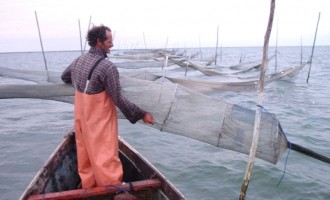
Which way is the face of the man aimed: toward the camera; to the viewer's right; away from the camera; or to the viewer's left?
to the viewer's right

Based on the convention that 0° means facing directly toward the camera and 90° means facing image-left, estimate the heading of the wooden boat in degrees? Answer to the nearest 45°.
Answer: approximately 180°

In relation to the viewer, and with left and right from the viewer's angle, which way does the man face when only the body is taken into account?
facing away from the viewer and to the right of the viewer
